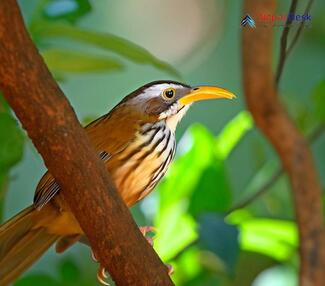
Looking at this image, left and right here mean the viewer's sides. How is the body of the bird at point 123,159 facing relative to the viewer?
facing to the right of the viewer
